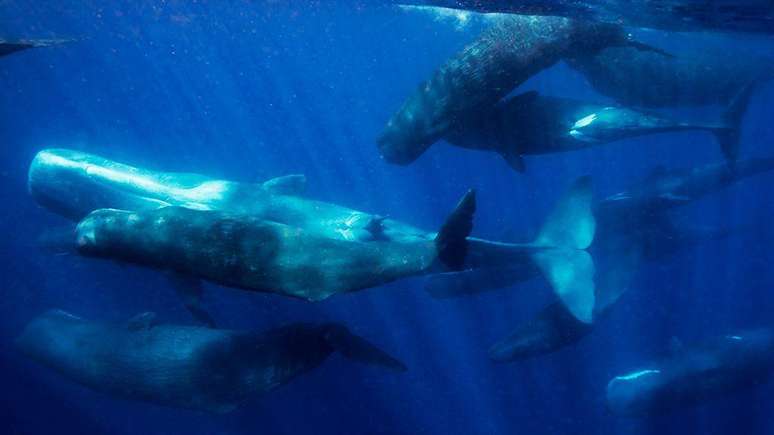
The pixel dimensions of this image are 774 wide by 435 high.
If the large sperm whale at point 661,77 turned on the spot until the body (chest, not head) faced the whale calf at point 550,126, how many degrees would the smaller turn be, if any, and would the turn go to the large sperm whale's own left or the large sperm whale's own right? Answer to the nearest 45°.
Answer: approximately 45° to the large sperm whale's own left

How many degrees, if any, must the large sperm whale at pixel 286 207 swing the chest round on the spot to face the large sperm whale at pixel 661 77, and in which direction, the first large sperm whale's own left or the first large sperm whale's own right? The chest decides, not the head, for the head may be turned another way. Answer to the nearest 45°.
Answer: approximately 180°

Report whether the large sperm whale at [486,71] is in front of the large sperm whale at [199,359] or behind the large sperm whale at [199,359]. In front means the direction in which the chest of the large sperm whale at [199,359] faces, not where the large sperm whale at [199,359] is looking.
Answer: behind

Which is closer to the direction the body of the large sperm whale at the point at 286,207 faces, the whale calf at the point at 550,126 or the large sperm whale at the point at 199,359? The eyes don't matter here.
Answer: the large sperm whale

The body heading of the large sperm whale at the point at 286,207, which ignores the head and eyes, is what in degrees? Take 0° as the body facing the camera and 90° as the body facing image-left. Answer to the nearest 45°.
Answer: approximately 90°

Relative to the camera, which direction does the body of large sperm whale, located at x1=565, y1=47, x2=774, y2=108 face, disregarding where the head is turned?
to the viewer's left

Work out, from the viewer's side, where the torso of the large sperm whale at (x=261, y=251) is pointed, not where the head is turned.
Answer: to the viewer's left

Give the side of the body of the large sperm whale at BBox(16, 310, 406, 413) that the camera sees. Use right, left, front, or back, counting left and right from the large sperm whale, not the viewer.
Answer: left
